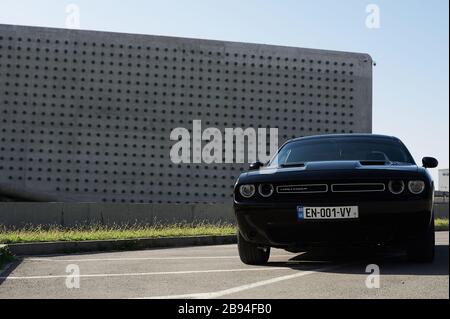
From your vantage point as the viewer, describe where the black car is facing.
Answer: facing the viewer

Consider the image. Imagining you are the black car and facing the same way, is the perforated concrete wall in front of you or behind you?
behind
